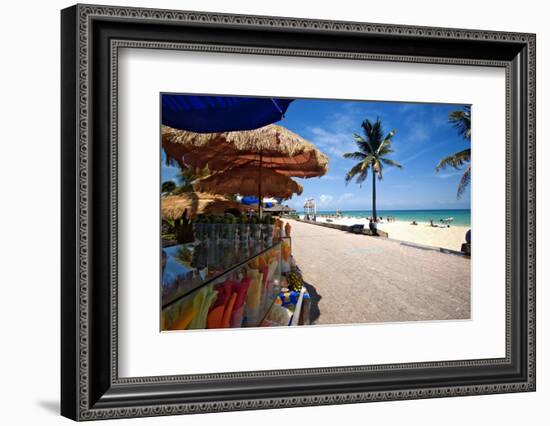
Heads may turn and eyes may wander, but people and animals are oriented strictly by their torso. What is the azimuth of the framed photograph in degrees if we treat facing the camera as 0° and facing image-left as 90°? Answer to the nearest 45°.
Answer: approximately 315°
